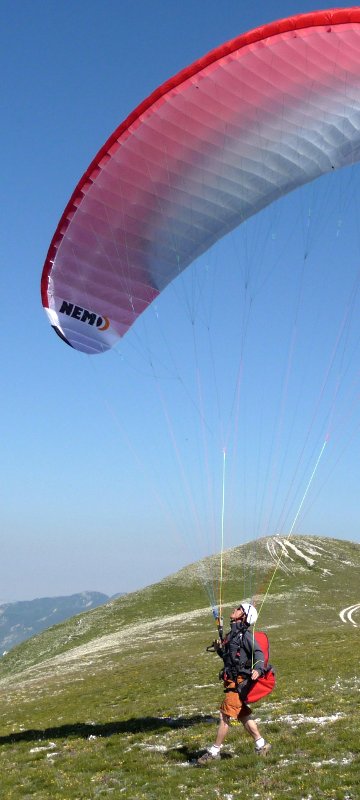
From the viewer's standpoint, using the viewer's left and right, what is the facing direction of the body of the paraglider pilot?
facing the viewer and to the left of the viewer
